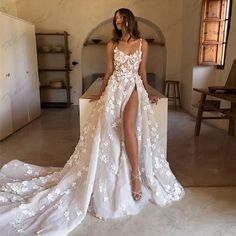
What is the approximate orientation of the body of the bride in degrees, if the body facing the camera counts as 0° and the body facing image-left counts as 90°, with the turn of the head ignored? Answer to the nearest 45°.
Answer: approximately 0°

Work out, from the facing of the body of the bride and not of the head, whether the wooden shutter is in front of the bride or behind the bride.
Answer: behind
